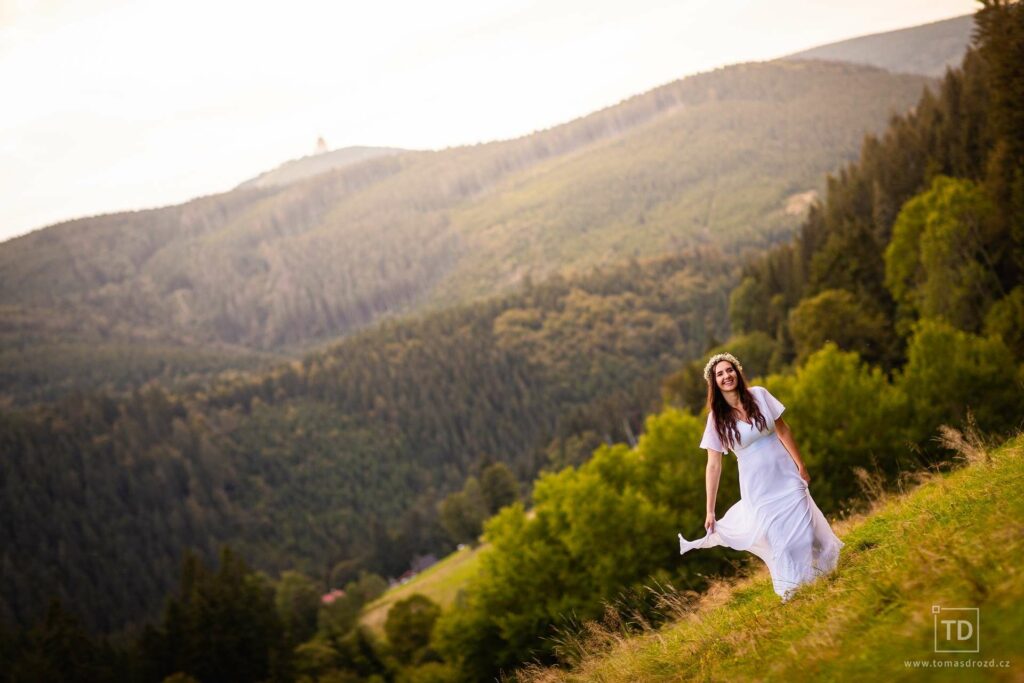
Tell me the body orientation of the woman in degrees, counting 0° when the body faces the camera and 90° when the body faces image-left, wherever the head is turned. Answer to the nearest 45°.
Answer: approximately 0°
